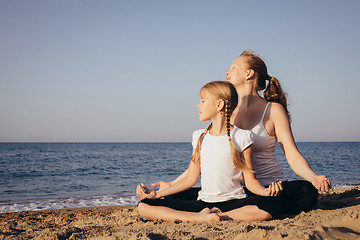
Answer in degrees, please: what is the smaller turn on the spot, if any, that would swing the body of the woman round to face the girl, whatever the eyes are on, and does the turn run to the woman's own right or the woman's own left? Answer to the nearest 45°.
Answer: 0° — they already face them

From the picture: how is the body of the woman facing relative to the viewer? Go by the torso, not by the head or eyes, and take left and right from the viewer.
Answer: facing the viewer and to the left of the viewer

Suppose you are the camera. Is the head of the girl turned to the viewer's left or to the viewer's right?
to the viewer's left

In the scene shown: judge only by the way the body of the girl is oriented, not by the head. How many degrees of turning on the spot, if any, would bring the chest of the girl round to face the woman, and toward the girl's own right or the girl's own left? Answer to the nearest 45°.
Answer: approximately 135° to the girl's own left

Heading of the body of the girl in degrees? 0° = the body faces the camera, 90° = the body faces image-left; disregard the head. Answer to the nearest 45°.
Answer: approximately 0°

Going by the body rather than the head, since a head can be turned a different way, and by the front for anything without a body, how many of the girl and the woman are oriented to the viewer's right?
0
